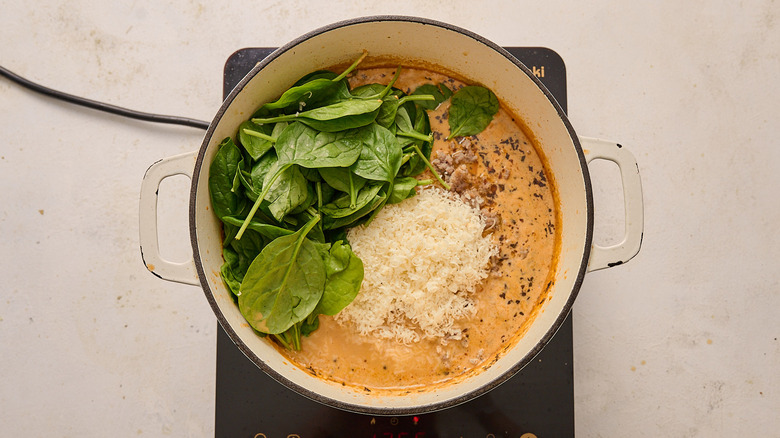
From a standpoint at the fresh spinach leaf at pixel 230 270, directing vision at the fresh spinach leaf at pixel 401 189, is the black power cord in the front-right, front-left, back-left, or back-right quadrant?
back-left

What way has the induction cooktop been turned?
toward the camera
